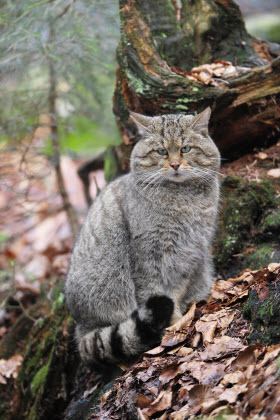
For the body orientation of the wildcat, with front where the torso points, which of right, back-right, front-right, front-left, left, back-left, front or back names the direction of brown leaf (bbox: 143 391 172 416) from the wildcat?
front-right

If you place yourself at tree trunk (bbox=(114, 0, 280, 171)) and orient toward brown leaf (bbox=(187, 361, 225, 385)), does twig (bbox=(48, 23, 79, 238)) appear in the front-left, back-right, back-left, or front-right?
back-right

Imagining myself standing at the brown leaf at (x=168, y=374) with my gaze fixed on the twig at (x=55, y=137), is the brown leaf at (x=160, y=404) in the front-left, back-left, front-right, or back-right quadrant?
back-left

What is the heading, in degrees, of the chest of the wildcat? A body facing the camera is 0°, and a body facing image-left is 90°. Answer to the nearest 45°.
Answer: approximately 315°

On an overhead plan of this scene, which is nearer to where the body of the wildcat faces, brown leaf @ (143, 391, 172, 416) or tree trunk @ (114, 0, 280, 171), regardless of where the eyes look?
the brown leaf

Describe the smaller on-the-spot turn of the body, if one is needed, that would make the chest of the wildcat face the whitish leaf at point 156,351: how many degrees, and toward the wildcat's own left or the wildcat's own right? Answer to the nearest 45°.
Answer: approximately 45° to the wildcat's own right

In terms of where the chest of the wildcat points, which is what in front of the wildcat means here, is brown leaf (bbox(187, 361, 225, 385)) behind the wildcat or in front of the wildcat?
in front

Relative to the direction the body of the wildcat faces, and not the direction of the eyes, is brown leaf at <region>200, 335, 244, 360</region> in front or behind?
in front
